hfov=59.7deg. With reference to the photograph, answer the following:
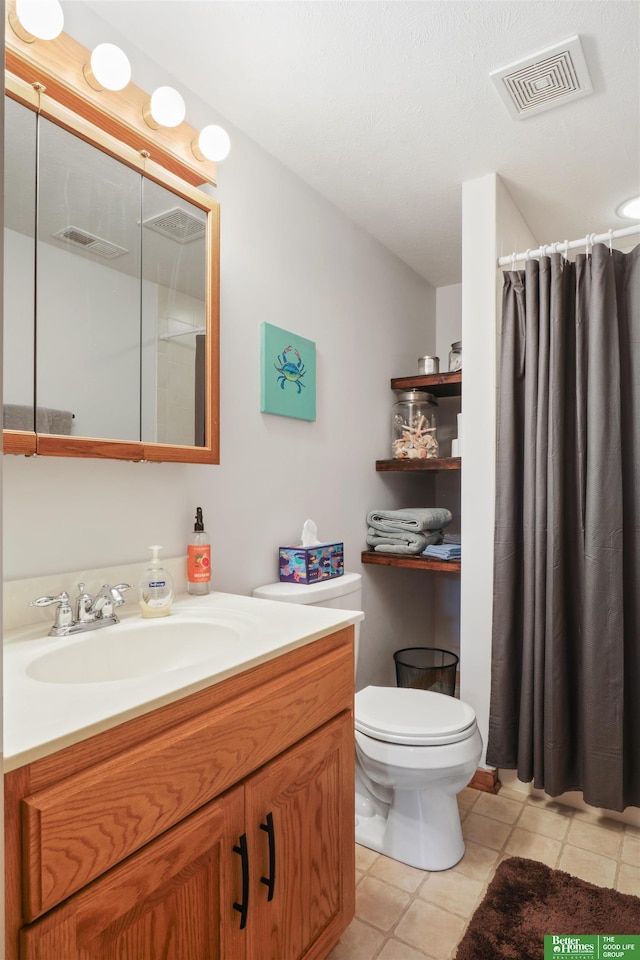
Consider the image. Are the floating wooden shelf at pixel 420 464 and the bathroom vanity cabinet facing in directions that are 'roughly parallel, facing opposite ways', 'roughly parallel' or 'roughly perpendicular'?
roughly perpendicular

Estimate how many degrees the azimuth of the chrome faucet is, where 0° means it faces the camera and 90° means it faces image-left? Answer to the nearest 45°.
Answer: approximately 315°

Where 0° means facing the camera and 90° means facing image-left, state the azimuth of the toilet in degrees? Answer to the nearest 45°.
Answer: approximately 315°

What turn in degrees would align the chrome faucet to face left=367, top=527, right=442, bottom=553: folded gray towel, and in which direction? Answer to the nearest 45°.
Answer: approximately 90° to its left

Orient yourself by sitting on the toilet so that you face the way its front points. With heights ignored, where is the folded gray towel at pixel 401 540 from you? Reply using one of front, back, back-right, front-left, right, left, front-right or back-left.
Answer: back-left

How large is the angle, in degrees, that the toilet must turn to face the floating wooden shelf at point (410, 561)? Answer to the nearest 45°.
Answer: approximately 135° to its left

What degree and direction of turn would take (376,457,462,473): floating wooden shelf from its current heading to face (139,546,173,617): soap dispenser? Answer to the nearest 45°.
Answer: approximately 45° to its right

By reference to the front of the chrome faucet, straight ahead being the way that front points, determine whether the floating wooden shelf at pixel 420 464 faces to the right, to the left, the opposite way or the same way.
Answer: to the right

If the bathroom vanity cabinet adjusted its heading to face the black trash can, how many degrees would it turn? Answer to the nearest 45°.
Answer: approximately 90° to its left

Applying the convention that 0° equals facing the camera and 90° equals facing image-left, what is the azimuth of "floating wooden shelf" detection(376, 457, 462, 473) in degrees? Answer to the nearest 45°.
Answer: approximately 0°
